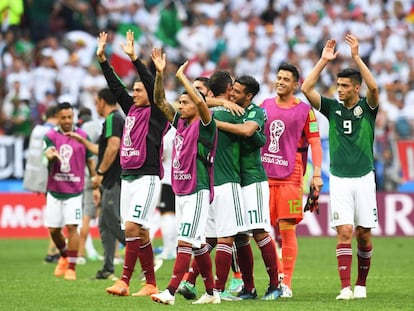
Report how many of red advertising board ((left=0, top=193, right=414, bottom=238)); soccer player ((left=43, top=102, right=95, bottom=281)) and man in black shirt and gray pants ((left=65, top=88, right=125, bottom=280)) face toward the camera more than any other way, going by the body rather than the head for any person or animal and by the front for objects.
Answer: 2

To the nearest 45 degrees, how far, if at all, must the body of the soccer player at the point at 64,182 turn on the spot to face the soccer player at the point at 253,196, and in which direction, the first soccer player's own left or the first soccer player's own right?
approximately 45° to the first soccer player's own left

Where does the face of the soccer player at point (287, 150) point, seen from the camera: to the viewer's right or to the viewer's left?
to the viewer's left

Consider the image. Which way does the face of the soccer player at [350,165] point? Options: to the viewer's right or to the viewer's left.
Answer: to the viewer's left

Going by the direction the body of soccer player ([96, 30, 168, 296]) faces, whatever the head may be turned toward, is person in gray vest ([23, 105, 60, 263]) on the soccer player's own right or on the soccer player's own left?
on the soccer player's own right
